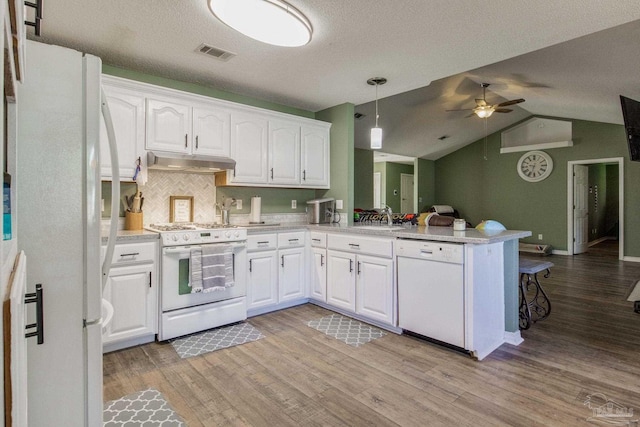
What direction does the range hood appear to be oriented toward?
toward the camera

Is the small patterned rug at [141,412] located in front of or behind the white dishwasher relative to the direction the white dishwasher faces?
in front

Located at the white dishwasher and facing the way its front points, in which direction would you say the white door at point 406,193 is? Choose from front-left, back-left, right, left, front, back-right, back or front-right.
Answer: back-right

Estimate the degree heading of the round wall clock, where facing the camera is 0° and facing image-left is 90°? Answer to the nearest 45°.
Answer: approximately 0°

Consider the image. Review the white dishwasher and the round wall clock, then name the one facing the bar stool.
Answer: the round wall clock

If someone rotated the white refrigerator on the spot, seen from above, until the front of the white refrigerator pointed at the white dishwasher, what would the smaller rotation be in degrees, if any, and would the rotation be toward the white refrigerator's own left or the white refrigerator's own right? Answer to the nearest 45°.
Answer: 0° — it already faces it

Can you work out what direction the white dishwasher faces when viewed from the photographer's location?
facing the viewer and to the left of the viewer

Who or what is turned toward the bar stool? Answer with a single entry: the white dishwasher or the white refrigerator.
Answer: the white refrigerator

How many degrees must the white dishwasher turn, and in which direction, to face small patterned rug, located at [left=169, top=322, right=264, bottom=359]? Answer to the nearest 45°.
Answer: approximately 45° to its right

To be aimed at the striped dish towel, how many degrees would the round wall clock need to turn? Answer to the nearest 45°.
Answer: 0° — it already faces it

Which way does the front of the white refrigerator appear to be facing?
to the viewer's right
